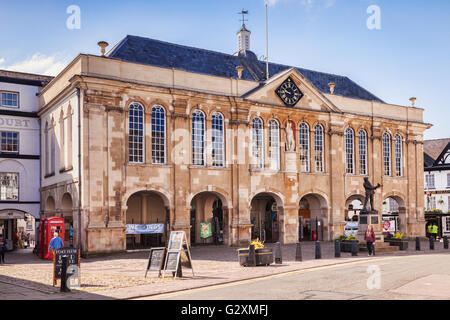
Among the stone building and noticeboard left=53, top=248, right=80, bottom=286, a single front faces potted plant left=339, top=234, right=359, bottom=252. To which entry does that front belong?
the stone building

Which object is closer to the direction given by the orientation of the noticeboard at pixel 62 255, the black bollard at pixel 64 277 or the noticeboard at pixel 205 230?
the black bollard

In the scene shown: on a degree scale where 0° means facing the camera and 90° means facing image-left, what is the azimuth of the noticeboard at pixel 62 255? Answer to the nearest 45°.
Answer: approximately 0°

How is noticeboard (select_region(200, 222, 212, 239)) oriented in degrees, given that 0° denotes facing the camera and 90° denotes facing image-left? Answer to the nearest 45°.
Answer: approximately 315°

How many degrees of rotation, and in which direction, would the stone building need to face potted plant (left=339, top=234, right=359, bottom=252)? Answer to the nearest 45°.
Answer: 0° — it already faces it
